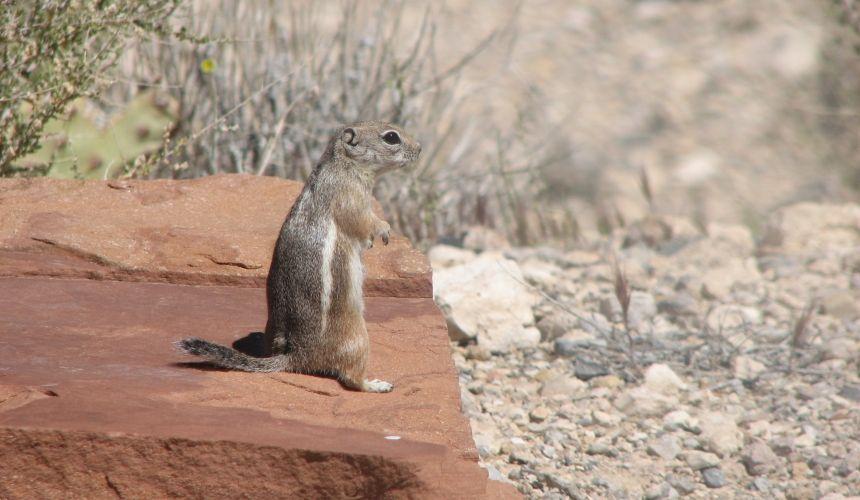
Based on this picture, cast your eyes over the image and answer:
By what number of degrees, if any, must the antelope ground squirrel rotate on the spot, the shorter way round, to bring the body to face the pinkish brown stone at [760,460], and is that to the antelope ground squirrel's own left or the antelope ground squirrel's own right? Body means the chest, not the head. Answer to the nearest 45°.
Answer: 0° — it already faces it

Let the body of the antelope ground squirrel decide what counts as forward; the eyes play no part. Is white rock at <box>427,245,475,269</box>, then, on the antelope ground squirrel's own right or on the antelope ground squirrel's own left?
on the antelope ground squirrel's own left

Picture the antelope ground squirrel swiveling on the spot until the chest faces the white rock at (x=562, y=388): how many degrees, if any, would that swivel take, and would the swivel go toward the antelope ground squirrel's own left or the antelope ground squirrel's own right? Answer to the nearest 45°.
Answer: approximately 45° to the antelope ground squirrel's own left

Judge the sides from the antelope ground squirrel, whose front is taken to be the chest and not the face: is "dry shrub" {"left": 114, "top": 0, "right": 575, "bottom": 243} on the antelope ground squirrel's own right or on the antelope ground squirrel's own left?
on the antelope ground squirrel's own left

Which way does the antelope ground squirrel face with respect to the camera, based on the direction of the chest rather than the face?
to the viewer's right

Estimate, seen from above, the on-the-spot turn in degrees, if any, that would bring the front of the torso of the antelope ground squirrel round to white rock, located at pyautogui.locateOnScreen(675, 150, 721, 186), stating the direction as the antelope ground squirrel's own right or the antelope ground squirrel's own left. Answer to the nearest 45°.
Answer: approximately 45° to the antelope ground squirrel's own left
